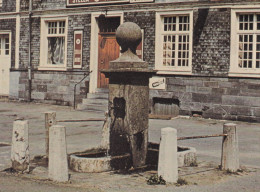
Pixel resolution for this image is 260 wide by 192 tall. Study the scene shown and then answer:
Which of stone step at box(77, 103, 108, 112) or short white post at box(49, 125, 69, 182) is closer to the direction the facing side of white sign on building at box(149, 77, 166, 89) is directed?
the short white post

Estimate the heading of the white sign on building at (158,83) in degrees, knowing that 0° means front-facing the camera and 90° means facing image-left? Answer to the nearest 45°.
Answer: approximately 0°

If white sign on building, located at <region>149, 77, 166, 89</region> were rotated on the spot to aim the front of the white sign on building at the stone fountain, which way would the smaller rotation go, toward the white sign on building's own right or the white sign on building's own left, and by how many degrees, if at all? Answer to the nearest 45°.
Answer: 0° — it already faces it

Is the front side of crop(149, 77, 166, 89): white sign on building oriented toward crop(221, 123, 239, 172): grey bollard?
yes

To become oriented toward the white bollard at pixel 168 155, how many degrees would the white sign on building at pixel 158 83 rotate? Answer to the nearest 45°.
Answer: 0° — it already faces it

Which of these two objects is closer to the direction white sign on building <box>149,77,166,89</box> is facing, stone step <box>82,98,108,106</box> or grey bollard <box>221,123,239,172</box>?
the grey bollard

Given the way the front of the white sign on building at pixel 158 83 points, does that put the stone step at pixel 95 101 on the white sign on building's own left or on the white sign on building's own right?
on the white sign on building's own right

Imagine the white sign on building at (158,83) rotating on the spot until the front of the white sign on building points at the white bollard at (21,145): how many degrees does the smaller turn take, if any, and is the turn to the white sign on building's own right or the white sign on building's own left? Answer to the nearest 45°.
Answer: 0° — it already faces it

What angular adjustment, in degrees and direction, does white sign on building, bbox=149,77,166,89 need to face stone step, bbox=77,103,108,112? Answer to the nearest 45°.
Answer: approximately 90° to its right

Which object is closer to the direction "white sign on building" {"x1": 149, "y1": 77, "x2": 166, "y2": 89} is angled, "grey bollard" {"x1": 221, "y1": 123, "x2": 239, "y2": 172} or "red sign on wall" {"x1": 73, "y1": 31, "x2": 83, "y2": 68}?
the grey bollard

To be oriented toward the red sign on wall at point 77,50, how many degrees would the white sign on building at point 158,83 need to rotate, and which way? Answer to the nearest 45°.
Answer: approximately 135° to its right
